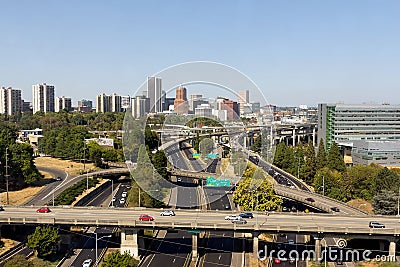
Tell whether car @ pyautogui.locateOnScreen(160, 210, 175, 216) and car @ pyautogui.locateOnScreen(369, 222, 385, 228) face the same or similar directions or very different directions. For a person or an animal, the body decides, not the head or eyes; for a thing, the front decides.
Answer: very different directions

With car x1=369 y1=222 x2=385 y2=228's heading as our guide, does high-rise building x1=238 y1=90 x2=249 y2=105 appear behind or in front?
behind

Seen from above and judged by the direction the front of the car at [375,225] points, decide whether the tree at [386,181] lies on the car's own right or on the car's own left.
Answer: on the car's own left

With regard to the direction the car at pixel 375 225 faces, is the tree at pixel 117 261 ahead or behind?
behind

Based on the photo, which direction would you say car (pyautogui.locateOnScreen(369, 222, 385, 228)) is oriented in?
to the viewer's right

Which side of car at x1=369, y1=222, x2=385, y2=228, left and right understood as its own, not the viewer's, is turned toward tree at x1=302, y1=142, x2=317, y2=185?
left

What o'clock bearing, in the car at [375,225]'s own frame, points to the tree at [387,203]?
The tree is roughly at 9 o'clock from the car.

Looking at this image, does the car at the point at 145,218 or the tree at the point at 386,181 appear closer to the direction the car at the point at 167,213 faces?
the car

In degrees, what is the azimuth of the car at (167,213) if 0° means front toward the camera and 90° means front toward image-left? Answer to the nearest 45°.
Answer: approximately 90°

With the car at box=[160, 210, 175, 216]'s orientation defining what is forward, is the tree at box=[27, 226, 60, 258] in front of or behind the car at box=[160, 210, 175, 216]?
in front

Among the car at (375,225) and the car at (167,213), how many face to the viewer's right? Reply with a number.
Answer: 1

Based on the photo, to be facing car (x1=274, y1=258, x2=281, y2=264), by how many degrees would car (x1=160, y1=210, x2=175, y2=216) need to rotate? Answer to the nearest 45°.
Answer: approximately 180°

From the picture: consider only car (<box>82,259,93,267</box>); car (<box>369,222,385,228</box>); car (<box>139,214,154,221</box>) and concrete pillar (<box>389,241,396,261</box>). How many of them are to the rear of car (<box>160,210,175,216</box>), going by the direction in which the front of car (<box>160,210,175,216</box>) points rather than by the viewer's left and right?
2
